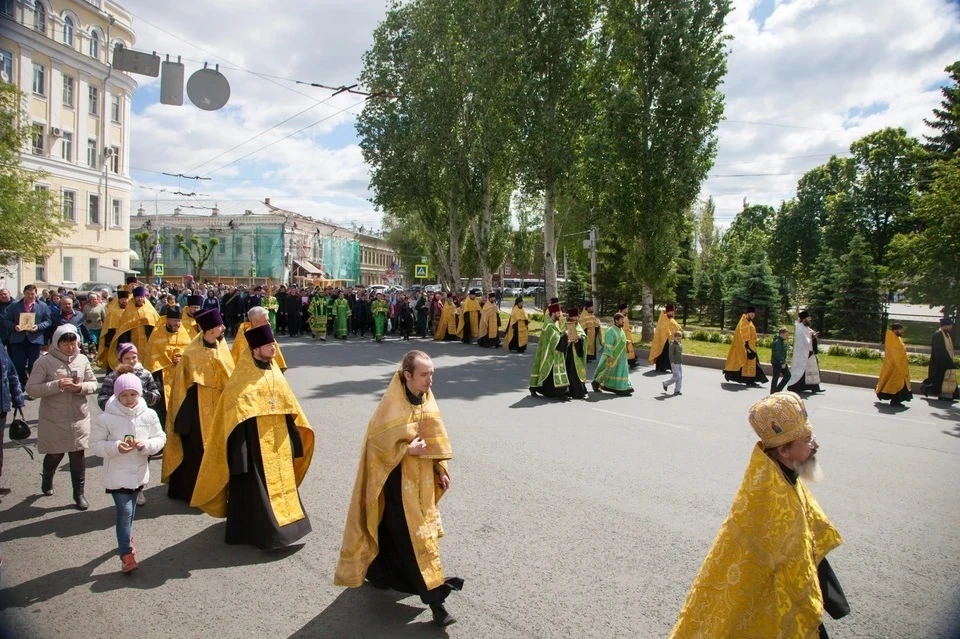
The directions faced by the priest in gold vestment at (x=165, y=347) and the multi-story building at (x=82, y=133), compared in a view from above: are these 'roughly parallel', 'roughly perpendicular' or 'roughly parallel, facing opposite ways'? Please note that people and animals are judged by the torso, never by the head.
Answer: roughly parallel

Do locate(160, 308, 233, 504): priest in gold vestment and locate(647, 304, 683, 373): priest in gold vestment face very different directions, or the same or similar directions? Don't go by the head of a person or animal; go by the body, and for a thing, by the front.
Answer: same or similar directions

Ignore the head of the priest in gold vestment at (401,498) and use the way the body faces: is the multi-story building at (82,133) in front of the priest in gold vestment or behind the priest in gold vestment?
behind

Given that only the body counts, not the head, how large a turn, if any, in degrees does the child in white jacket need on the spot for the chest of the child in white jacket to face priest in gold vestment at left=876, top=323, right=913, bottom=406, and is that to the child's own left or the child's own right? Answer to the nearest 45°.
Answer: approximately 90° to the child's own left

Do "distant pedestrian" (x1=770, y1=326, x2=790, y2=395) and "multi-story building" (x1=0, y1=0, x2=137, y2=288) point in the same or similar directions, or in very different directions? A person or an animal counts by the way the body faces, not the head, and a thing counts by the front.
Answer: same or similar directions

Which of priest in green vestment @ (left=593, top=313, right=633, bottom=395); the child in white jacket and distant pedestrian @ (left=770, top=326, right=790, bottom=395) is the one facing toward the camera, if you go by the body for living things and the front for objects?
the child in white jacket

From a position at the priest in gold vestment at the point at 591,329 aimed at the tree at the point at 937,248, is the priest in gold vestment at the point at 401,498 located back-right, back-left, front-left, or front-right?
back-right

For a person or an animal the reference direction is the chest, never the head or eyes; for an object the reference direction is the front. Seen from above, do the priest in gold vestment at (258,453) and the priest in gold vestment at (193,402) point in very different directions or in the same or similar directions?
same or similar directions

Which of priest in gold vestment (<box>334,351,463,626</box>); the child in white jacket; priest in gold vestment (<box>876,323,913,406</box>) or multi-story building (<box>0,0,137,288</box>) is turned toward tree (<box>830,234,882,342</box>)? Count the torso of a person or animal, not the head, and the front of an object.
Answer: the multi-story building

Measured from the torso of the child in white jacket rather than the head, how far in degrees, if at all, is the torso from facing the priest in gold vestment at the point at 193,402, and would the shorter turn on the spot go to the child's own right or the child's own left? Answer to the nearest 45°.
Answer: approximately 135° to the child's own left
